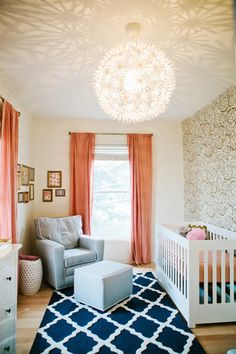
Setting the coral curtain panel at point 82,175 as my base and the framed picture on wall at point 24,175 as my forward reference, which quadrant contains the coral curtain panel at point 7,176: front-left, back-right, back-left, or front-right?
front-left

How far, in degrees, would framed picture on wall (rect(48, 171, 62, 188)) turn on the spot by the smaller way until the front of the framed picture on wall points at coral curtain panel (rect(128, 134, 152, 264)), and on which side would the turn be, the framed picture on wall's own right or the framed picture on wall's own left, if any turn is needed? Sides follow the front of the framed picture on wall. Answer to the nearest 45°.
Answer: approximately 90° to the framed picture on wall's own left

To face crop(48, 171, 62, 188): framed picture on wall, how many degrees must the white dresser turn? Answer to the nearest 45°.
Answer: approximately 135° to its left

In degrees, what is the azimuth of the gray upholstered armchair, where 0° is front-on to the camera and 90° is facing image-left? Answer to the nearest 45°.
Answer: approximately 315°

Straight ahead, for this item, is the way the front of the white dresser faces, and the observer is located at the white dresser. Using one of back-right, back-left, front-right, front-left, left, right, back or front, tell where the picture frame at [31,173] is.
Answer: back-left

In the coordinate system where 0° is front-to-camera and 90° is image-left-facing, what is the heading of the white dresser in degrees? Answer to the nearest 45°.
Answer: approximately 315°

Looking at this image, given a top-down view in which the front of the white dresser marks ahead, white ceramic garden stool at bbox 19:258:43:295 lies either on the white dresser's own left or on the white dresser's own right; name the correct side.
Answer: on the white dresser's own left
